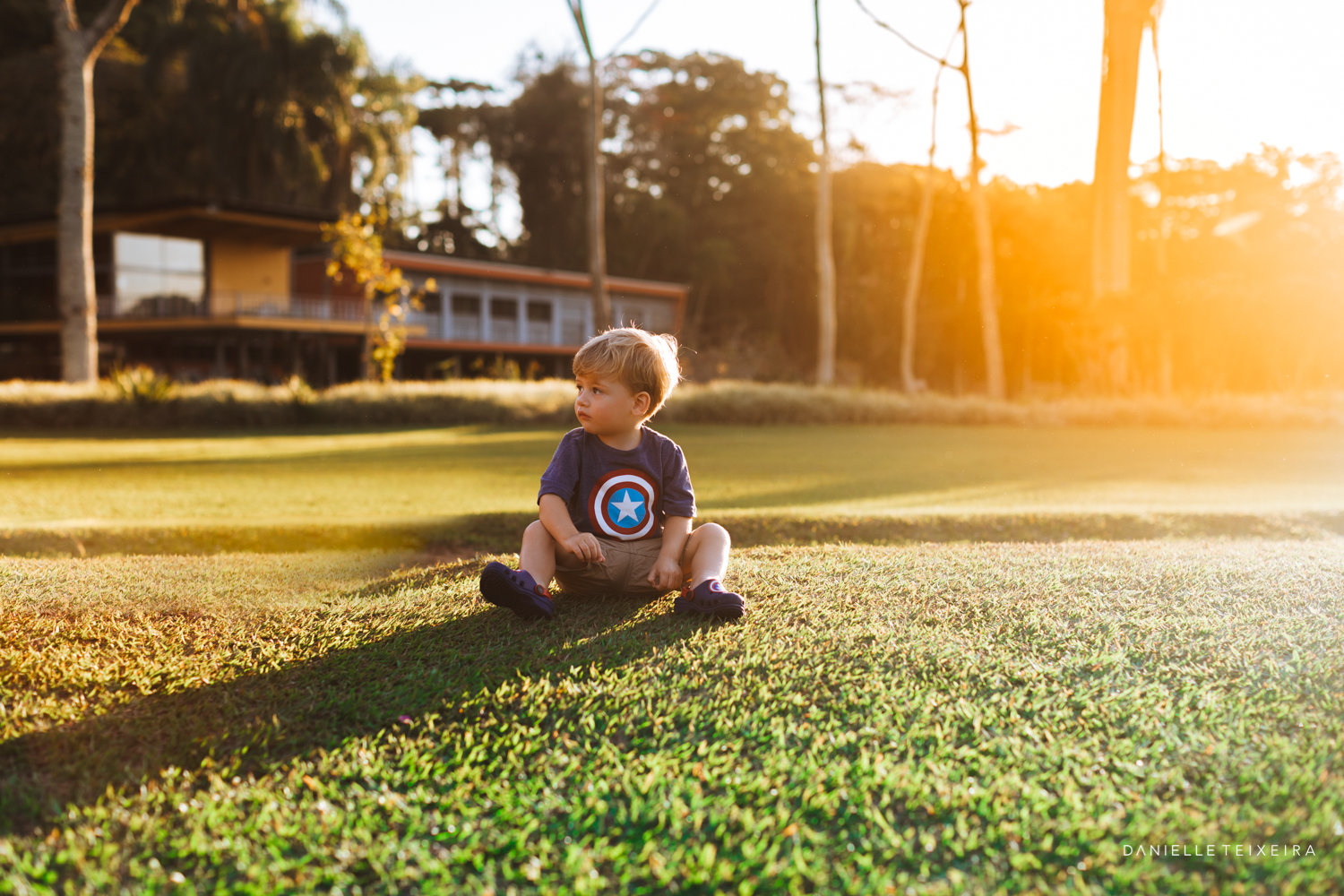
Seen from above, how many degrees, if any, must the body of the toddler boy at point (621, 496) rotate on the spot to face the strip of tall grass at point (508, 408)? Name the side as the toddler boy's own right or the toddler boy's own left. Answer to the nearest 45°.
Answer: approximately 180°

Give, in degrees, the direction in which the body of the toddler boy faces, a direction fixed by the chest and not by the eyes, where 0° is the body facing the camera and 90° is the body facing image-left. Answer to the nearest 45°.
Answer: approximately 0°

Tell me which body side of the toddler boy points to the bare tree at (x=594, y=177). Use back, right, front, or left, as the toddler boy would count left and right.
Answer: back

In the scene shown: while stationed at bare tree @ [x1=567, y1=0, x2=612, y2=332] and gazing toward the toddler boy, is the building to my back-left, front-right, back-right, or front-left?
back-right

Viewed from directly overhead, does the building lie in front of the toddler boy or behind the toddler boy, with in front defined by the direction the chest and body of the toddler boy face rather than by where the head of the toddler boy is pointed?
behind
